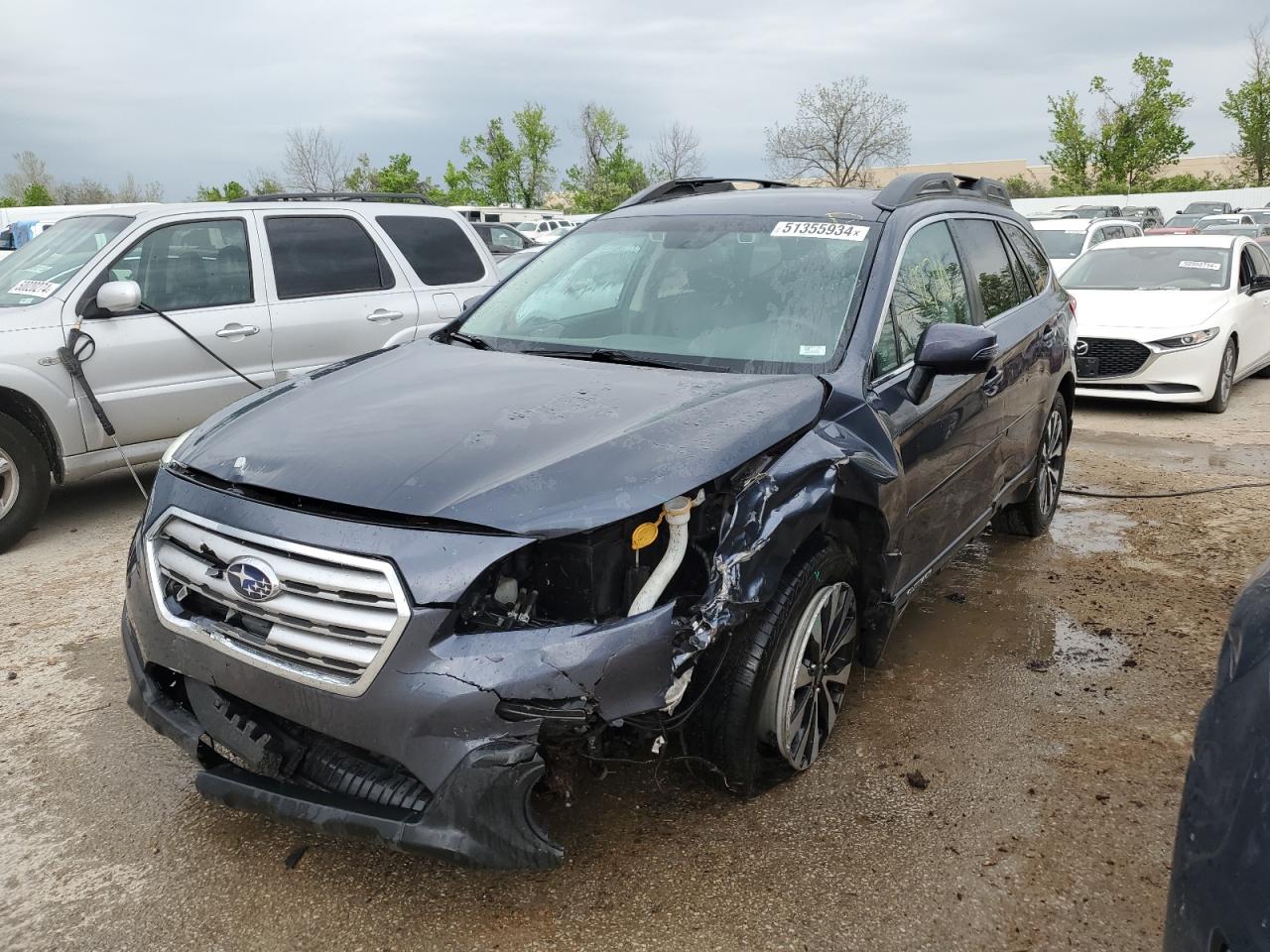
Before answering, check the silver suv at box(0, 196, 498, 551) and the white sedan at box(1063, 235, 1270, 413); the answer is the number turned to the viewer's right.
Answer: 0

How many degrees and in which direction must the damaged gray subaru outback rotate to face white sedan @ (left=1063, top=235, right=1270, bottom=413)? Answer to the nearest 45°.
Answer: approximately 180°

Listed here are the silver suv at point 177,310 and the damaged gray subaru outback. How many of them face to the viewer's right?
0

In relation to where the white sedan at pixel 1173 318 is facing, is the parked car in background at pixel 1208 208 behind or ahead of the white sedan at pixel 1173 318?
behind

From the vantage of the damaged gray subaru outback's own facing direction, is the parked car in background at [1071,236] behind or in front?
behind

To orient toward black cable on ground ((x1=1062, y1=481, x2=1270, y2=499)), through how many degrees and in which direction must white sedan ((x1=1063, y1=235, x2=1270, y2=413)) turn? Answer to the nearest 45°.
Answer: approximately 45° to its left

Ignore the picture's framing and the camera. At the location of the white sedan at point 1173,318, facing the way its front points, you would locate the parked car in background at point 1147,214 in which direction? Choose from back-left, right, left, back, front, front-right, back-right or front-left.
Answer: back-right

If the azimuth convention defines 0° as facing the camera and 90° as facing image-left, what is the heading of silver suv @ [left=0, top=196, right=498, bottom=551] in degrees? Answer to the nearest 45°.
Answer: approximately 45°

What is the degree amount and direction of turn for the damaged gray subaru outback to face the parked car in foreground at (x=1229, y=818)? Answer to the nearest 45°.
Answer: approximately 90° to its left

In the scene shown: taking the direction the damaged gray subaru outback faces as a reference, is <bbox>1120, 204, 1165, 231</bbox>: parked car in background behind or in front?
behind

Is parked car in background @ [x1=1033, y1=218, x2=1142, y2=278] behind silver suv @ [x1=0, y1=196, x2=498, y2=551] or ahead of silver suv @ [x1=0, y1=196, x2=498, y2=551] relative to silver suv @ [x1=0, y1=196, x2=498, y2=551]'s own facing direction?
behind

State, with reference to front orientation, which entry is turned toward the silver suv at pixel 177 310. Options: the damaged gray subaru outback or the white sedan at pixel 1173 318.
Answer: the white sedan

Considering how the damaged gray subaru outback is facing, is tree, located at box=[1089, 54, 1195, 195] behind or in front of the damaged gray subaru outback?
behind

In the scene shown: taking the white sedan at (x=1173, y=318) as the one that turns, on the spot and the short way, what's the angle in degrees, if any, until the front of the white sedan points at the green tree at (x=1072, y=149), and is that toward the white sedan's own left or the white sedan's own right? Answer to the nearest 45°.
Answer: approximately 135° to the white sedan's own right
